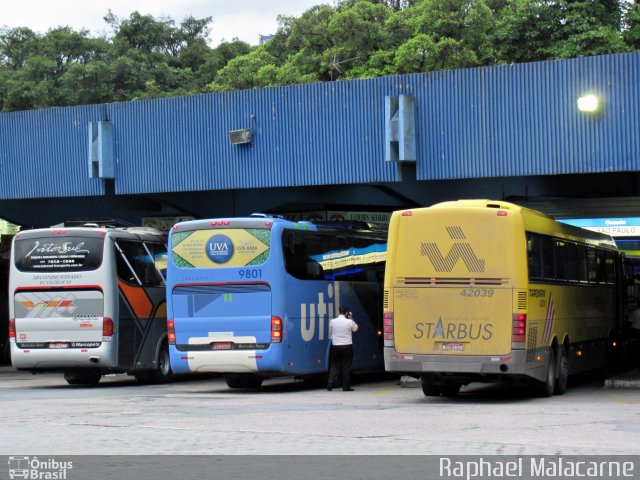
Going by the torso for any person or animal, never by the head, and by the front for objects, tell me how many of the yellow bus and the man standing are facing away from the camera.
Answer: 2

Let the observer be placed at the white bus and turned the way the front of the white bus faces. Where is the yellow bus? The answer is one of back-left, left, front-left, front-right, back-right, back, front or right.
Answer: right

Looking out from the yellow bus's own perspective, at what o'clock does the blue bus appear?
The blue bus is roughly at 10 o'clock from the yellow bus.

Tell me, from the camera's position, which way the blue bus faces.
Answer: facing away from the viewer and to the right of the viewer

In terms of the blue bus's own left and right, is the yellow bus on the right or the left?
on its right

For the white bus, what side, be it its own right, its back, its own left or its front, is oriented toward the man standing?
right

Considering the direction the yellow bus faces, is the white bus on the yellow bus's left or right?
on its left

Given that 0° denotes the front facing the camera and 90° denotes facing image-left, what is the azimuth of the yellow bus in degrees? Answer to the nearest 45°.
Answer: approximately 180°

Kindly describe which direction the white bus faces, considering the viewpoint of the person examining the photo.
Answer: facing away from the viewer and to the right of the viewer

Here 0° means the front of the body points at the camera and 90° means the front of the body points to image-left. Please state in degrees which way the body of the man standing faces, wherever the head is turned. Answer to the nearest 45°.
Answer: approximately 180°
